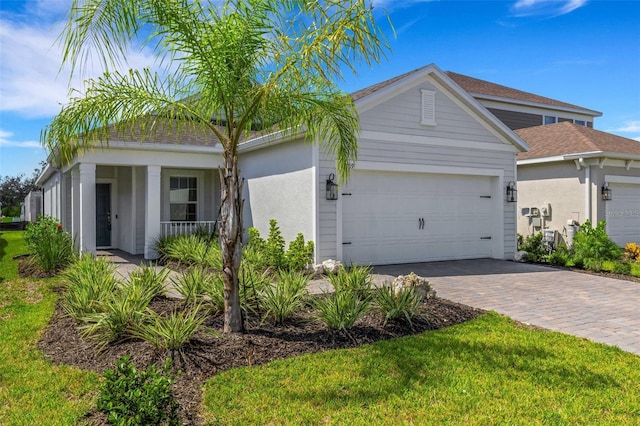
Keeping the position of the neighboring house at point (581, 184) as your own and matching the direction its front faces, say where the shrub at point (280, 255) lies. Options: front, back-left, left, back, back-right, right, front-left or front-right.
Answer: right

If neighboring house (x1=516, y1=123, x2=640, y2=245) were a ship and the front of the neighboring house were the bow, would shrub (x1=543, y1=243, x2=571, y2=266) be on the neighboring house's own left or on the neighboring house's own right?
on the neighboring house's own right

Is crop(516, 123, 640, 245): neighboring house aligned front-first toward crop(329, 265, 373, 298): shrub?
no

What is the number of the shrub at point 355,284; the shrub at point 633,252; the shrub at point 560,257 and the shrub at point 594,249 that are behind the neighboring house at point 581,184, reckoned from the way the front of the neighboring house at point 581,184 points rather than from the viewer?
0

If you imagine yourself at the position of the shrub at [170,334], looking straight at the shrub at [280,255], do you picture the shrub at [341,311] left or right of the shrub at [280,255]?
right

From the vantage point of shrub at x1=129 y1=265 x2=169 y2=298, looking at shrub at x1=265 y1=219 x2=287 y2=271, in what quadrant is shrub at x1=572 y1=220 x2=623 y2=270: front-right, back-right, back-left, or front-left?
front-right

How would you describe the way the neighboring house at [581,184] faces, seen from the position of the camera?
facing the viewer and to the right of the viewer

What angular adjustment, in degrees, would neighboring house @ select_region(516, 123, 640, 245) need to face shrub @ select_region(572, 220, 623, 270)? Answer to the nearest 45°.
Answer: approximately 45° to its right

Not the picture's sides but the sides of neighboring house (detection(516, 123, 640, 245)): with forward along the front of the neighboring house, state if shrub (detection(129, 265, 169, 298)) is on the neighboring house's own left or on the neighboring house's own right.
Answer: on the neighboring house's own right

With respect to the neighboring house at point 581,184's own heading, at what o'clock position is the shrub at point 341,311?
The shrub is roughly at 2 o'clock from the neighboring house.

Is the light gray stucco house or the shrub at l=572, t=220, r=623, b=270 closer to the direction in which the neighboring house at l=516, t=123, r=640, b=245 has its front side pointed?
the shrub

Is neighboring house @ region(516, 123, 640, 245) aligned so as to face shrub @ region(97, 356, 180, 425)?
no

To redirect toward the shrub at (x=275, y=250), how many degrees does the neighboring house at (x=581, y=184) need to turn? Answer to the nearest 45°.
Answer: approximately 90° to its right

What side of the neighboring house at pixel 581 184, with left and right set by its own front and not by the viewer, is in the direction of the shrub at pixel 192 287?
right

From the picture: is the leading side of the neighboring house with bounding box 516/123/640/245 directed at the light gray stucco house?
no

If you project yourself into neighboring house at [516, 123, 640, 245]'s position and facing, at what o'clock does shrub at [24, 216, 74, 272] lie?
The shrub is roughly at 3 o'clock from the neighboring house.

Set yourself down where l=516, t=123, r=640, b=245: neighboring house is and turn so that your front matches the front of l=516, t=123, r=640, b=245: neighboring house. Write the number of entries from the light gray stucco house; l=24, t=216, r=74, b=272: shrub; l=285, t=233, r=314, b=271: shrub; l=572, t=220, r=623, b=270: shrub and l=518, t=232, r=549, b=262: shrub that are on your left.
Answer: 0
